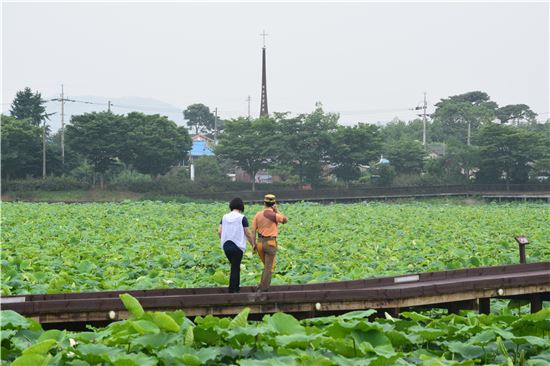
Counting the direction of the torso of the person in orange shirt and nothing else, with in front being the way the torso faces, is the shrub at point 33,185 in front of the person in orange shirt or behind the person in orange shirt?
in front

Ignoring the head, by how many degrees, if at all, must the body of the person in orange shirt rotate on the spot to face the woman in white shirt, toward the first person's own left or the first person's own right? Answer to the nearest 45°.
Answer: approximately 135° to the first person's own left

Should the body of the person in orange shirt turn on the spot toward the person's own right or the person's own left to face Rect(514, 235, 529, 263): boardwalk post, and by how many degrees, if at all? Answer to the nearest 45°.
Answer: approximately 45° to the person's own right

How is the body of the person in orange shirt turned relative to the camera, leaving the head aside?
away from the camera
